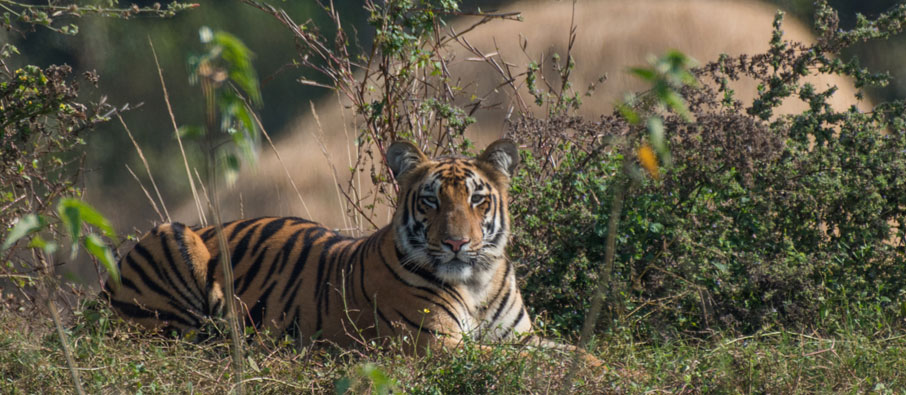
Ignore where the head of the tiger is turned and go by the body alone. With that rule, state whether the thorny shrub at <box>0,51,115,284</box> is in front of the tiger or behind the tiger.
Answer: behind

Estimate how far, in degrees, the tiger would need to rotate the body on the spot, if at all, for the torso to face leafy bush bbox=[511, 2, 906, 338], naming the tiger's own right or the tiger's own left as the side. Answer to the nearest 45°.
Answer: approximately 45° to the tiger's own left

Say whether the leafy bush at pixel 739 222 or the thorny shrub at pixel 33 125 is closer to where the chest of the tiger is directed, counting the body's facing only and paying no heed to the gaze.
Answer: the leafy bush

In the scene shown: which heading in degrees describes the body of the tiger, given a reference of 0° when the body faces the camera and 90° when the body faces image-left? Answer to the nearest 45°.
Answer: approximately 315°
